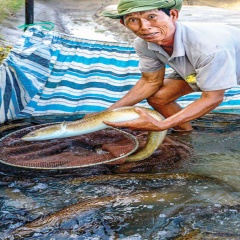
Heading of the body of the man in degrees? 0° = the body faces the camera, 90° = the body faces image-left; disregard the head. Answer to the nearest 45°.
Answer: approximately 45°

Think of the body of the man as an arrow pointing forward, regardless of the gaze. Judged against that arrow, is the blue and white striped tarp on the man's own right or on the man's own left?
on the man's own right
